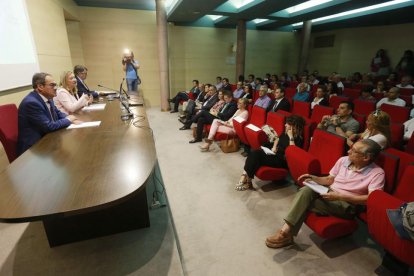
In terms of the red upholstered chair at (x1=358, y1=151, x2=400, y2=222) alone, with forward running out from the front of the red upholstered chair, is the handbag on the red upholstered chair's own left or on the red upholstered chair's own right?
on the red upholstered chair's own right

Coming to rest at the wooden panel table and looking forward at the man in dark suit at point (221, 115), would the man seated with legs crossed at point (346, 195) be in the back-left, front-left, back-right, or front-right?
front-right

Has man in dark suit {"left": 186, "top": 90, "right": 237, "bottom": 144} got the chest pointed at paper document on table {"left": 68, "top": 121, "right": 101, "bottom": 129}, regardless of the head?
yes

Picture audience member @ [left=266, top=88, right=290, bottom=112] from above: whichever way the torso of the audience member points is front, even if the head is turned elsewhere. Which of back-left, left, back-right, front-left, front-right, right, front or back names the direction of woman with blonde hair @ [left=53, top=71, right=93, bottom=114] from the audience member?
front

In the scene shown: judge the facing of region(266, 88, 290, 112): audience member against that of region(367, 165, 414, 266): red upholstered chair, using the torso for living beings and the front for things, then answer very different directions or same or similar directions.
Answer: same or similar directions

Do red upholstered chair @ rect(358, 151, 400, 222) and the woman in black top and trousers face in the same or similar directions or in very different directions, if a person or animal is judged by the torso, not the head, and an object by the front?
same or similar directions

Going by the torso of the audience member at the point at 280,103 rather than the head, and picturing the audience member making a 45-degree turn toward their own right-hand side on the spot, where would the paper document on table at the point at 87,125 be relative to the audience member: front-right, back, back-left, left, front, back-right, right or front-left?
front-left

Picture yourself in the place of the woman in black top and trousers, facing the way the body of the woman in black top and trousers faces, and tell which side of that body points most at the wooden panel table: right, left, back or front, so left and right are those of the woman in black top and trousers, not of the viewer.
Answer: front

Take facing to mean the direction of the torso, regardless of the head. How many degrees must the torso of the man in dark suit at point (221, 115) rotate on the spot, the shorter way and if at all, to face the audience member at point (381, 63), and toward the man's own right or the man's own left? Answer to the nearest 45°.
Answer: approximately 180°

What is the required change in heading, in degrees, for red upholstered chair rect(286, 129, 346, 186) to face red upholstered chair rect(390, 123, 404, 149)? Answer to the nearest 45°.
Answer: approximately 180°

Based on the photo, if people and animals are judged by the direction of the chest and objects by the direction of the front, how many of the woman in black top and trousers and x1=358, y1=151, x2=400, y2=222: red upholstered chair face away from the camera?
0

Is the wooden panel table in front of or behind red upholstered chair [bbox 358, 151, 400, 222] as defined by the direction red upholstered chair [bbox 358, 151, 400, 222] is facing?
in front

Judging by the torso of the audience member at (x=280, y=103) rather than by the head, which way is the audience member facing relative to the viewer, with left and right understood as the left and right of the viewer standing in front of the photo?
facing the viewer and to the left of the viewer

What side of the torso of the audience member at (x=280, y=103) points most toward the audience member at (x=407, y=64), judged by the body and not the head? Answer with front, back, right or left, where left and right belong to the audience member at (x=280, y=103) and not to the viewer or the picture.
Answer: back

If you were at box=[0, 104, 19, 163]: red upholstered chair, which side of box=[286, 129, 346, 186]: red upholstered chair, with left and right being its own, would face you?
front

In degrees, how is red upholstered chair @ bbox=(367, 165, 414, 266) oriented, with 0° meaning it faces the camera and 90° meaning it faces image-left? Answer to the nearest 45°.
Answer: approximately 45°
